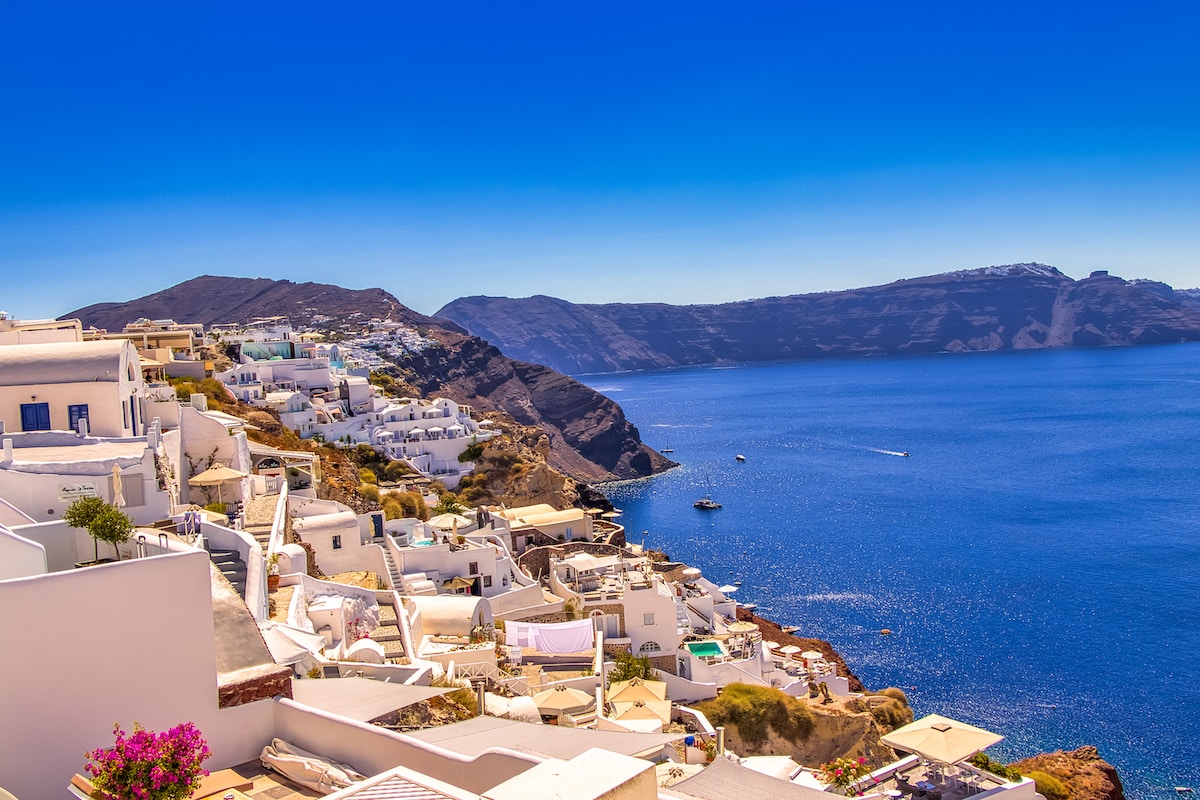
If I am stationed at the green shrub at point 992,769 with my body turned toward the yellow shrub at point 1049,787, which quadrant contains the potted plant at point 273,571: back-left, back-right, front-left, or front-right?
back-left

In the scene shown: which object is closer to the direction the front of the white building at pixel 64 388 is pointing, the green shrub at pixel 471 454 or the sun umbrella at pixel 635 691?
the sun umbrella

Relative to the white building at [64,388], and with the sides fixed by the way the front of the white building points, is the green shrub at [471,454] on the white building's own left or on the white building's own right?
on the white building's own left

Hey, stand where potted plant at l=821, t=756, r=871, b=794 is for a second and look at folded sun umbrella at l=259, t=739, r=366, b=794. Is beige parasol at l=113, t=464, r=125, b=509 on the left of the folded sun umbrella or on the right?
right
